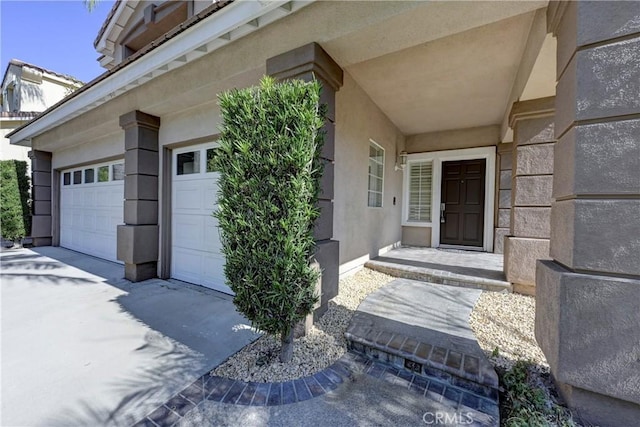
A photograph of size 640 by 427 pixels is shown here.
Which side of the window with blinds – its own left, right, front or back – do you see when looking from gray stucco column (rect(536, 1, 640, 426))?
front

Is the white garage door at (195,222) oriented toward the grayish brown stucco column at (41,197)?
no

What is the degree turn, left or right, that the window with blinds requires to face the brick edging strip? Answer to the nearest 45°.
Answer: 0° — it already faces it

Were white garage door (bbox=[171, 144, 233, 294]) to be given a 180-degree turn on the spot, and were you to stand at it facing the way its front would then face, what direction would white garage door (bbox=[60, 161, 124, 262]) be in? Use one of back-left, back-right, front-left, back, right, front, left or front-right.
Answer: left

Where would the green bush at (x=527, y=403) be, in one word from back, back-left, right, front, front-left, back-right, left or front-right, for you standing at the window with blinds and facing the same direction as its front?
front

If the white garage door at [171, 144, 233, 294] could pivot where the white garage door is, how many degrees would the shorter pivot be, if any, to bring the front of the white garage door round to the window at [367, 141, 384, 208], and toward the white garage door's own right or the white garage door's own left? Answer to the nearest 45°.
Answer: approximately 135° to the white garage door's own left

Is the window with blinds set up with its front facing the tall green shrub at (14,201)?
no

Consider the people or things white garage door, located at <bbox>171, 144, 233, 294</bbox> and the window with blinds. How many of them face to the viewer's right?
0

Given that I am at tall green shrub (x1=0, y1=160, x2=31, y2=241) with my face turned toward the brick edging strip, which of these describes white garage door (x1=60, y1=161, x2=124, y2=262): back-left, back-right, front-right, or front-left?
front-left

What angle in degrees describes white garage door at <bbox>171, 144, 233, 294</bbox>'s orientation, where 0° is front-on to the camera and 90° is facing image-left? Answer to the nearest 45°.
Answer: approximately 45°

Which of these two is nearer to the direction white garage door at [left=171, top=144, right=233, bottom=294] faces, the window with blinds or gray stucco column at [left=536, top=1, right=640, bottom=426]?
the gray stucco column

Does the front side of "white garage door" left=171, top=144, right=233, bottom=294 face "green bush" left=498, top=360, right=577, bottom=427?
no

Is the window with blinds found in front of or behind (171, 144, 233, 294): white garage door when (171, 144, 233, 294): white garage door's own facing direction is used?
behind

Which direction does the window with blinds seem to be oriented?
toward the camera

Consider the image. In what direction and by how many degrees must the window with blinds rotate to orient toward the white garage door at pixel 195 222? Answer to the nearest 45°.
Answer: approximately 45° to its right
